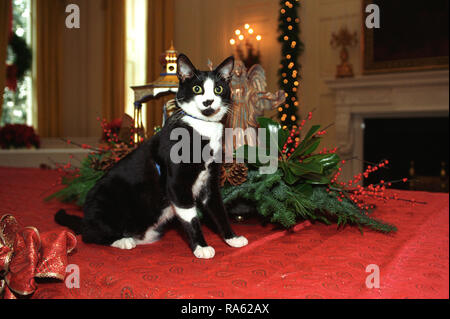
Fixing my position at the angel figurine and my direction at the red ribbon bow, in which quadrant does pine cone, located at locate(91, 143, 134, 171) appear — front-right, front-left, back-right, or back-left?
front-right

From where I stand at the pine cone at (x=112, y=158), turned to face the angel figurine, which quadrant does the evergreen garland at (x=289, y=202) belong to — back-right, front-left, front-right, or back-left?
front-right

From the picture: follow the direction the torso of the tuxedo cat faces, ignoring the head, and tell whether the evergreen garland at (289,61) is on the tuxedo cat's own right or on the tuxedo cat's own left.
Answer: on the tuxedo cat's own left

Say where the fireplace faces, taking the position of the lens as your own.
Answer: facing the viewer and to the left of the viewer

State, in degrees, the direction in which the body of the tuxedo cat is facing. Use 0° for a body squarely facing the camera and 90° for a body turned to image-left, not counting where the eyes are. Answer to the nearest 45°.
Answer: approximately 315°

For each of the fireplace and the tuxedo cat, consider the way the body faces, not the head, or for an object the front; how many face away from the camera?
0

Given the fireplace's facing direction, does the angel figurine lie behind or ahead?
ahead
